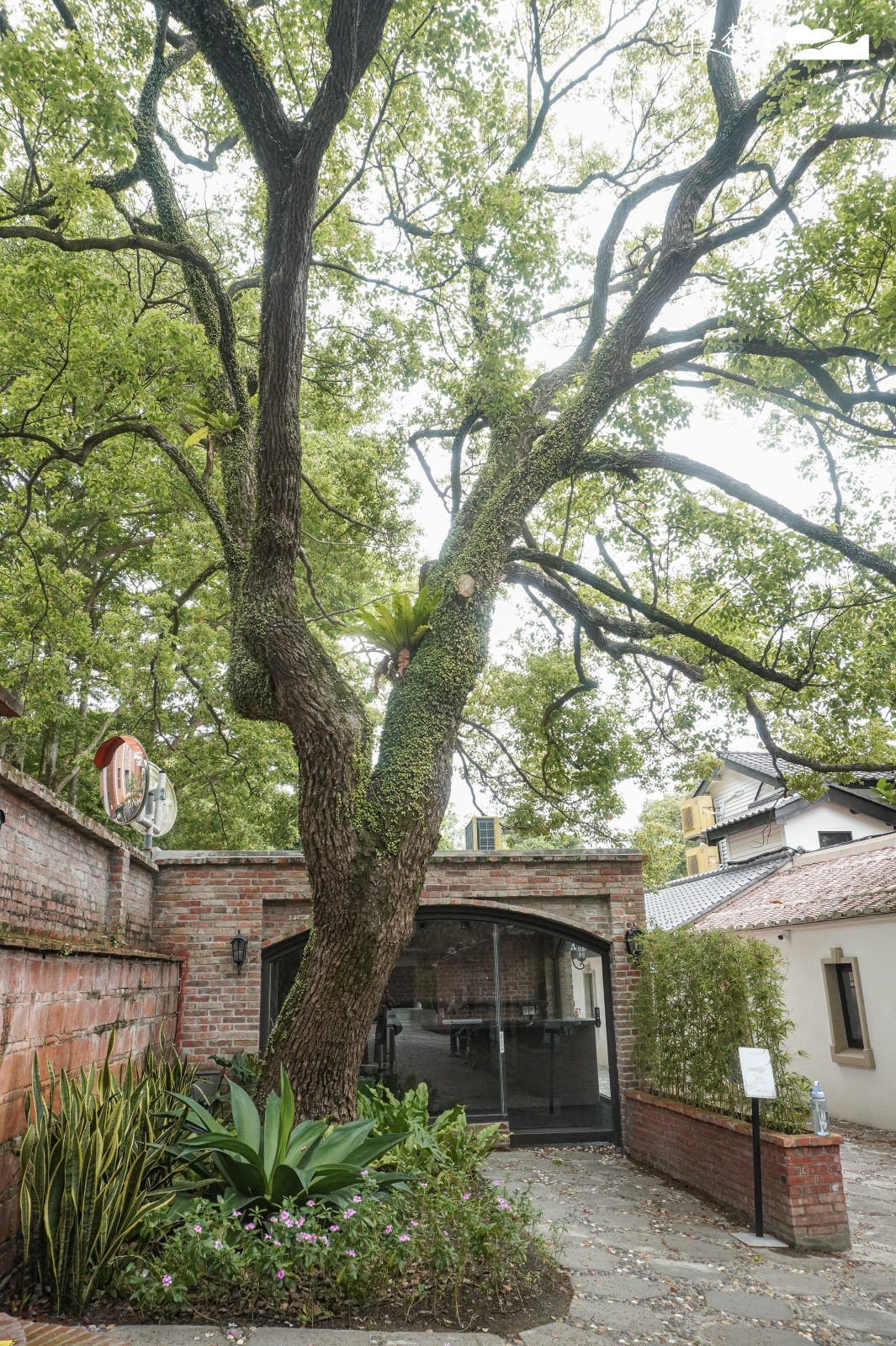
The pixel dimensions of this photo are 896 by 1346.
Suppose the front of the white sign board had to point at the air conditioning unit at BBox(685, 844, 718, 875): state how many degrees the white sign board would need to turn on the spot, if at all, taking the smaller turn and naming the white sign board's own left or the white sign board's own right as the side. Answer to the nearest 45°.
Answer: approximately 180°

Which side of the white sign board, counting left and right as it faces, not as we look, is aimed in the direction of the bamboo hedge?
back

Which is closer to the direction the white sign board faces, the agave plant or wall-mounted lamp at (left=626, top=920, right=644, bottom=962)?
the agave plant

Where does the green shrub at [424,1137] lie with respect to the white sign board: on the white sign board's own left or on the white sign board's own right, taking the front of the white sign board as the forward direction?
on the white sign board's own right

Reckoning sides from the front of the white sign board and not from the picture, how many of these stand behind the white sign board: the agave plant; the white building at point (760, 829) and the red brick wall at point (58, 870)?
1

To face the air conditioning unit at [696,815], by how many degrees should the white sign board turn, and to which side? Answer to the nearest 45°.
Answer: approximately 180°

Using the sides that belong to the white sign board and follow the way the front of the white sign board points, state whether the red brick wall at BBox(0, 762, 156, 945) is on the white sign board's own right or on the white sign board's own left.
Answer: on the white sign board's own right

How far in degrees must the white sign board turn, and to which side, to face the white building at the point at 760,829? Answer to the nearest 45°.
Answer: approximately 180°

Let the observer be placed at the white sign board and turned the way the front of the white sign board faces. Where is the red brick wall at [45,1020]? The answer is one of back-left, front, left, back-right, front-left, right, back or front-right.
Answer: front-right

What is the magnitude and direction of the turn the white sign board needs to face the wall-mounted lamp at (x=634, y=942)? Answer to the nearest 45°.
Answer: approximately 180°

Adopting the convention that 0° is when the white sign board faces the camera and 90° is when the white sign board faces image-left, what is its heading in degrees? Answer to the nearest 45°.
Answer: approximately 0°

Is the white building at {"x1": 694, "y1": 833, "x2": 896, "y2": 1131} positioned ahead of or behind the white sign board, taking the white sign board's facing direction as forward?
behind
